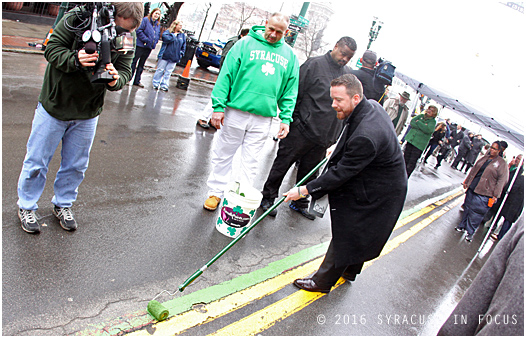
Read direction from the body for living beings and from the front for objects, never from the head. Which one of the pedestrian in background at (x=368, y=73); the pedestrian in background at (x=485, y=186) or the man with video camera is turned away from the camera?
the pedestrian in background at (x=368, y=73)

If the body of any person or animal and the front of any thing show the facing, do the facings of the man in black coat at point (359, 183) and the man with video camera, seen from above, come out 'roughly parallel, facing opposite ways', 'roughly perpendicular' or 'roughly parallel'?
roughly parallel, facing opposite ways

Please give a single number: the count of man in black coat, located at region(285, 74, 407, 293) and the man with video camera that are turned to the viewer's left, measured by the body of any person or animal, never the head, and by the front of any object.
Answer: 1

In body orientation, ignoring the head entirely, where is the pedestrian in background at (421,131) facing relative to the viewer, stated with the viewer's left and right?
facing the viewer and to the left of the viewer

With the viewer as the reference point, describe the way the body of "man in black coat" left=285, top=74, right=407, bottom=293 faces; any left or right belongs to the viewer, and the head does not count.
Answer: facing to the left of the viewer

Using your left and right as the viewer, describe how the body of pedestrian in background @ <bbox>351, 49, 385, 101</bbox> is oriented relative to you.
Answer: facing away from the viewer

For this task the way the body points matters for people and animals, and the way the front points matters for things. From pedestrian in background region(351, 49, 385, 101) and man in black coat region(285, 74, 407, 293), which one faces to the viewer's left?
the man in black coat

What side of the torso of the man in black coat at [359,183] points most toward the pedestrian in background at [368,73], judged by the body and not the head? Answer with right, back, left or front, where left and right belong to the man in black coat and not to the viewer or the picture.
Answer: right

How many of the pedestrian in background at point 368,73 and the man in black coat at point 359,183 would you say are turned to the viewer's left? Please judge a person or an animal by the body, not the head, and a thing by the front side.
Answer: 1

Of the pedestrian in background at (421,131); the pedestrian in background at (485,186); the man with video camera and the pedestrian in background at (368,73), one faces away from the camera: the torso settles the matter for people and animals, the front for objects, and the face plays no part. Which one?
the pedestrian in background at (368,73)

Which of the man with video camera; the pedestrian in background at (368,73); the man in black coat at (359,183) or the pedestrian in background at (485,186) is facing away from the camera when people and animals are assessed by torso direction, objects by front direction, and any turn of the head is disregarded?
the pedestrian in background at (368,73)

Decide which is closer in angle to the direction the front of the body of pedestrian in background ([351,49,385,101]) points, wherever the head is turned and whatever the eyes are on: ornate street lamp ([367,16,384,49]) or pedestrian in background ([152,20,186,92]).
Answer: the ornate street lamp

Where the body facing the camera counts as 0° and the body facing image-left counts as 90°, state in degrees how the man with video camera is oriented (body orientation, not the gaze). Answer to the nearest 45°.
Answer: approximately 315°

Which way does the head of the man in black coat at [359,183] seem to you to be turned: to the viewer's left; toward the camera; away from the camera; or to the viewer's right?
to the viewer's left

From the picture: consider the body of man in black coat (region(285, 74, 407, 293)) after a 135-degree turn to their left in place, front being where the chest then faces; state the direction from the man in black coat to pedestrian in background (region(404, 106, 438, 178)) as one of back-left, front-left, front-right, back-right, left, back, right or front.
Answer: back-left

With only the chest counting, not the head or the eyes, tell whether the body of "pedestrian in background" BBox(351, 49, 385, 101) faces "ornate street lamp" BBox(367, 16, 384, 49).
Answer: yes

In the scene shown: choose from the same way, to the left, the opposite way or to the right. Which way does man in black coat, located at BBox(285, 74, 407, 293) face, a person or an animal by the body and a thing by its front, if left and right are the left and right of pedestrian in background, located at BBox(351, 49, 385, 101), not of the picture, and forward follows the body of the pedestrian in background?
to the left

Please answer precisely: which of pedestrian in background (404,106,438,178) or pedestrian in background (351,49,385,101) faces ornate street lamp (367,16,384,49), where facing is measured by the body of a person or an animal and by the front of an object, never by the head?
pedestrian in background (351,49,385,101)

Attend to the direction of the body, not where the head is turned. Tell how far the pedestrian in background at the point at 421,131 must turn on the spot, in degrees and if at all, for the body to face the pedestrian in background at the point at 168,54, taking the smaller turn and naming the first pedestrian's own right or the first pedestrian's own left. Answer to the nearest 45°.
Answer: approximately 45° to the first pedestrian's own right

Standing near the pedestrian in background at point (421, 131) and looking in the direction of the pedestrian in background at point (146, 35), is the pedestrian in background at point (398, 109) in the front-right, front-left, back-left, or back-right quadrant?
front-right
